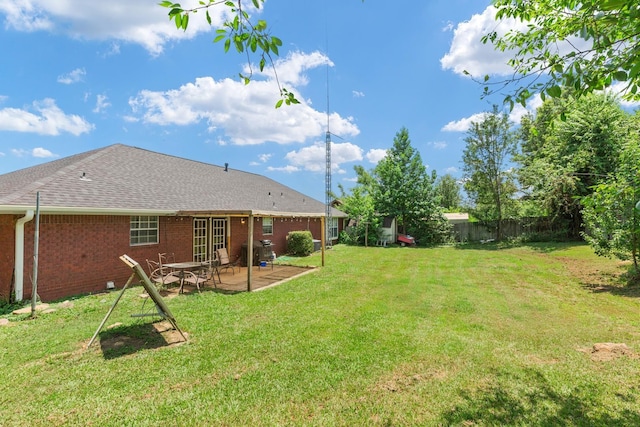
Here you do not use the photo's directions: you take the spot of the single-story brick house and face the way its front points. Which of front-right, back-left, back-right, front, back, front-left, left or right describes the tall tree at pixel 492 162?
back-right

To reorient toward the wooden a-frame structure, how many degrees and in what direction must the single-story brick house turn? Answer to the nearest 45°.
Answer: approximately 135° to its left

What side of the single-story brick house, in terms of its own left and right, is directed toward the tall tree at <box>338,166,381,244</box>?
right

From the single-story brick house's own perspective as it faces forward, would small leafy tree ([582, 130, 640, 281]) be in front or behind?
behind

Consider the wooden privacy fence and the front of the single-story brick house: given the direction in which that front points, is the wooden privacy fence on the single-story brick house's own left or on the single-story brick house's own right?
on the single-story brick house's own right

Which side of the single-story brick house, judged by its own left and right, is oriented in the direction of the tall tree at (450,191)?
right

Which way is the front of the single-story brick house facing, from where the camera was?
facing away from the viewer and to the left of the viewer

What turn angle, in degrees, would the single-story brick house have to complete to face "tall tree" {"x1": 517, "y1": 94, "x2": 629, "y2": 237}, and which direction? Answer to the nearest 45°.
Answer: approximately 135° to its right
